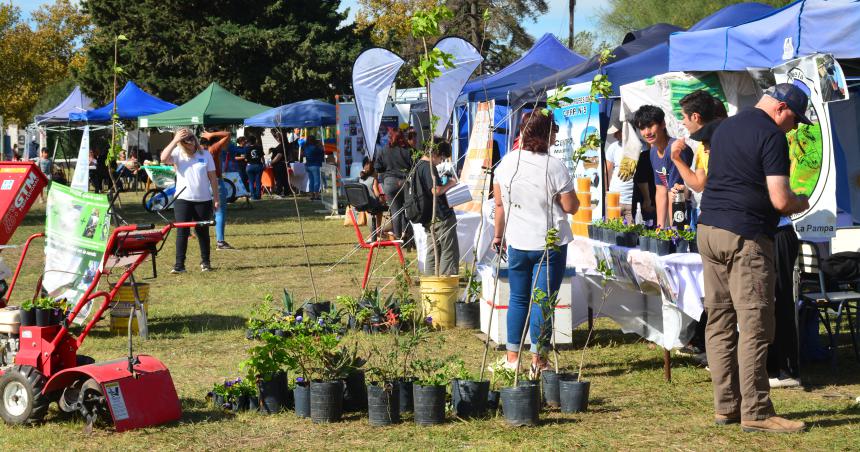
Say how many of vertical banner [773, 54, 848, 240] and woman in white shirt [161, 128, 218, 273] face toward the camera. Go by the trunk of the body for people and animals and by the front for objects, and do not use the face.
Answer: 2

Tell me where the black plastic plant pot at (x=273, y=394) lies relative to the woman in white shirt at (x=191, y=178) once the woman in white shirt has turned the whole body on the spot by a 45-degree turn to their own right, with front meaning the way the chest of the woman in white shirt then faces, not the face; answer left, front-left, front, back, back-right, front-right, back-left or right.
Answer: front-left

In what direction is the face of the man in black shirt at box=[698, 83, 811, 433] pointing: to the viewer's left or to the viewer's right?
to the viewer's right

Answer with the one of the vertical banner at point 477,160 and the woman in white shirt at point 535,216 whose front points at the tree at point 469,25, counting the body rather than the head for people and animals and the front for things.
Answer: the woman in white shirt

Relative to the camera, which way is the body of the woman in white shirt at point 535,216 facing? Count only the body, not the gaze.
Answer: away from the camera

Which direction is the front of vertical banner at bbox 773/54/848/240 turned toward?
toward the camera

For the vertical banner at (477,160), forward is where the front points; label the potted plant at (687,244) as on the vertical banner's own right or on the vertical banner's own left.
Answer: on the vertical banner's own left

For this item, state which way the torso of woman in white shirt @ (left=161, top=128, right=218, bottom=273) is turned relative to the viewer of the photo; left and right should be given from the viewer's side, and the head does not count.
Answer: facing the viewer

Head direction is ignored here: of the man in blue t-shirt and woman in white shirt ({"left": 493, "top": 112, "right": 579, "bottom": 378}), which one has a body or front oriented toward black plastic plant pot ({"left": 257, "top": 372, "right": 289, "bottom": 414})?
the man in blue t-shirt

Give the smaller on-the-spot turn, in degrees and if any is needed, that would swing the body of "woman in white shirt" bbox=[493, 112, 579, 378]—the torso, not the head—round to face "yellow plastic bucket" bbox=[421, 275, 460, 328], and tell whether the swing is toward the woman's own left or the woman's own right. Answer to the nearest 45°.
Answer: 0° — they already face it

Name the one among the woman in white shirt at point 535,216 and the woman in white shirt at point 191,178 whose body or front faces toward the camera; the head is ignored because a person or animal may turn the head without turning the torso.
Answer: the woman in white shirt at point 191,178

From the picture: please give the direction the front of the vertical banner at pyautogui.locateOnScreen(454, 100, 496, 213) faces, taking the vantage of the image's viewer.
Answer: facing the viewer and to the left of the viewer

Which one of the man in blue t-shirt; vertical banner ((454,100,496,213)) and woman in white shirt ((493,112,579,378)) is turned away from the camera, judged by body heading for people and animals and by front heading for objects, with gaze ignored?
the woman in white shirt

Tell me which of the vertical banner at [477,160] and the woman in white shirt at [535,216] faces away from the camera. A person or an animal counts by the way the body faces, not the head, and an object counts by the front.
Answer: the woman in white shirt

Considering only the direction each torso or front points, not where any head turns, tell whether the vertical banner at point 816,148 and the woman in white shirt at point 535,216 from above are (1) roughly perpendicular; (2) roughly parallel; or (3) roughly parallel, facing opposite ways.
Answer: roughly parallel, facing opposite ways

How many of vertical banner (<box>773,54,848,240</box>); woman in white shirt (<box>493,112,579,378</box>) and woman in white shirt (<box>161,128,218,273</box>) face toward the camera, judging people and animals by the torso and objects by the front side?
2
